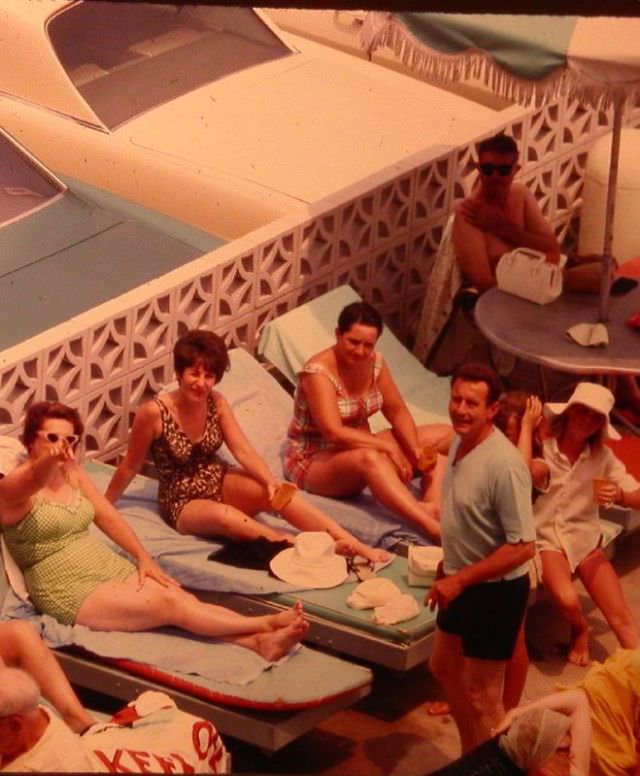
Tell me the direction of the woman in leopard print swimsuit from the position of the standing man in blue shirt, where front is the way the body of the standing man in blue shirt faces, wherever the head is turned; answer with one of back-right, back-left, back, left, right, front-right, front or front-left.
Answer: right

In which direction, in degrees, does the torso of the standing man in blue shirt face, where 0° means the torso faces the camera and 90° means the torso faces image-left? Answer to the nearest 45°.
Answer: approximately 45°

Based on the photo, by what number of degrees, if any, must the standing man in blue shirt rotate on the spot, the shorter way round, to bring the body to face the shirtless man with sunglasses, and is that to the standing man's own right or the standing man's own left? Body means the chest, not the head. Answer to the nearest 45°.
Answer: approximately 135° to the standing man's own right

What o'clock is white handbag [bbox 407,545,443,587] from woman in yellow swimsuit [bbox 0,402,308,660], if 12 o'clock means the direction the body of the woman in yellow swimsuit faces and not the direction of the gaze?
The white handbag is roughly at 10 o'clock from the woman in yellow swimsuit.

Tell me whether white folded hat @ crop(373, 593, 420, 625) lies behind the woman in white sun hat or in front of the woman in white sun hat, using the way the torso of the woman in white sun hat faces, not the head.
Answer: in front

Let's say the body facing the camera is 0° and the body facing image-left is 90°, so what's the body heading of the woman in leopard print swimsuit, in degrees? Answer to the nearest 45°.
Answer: approximately 315°
